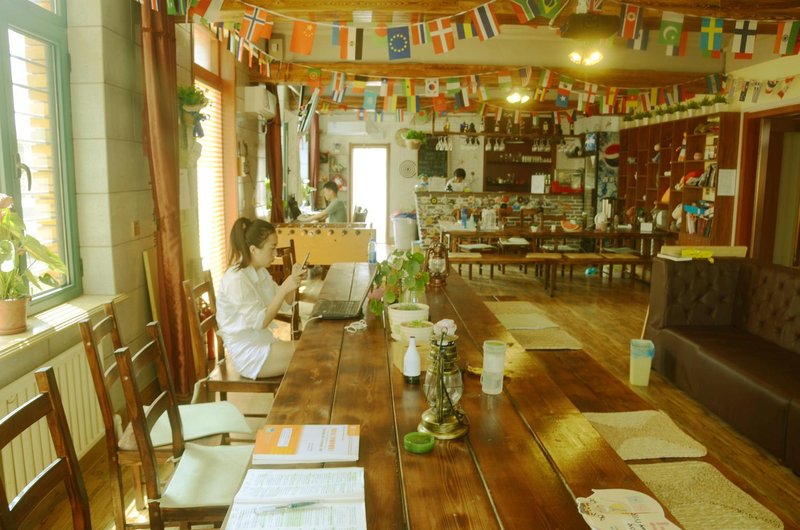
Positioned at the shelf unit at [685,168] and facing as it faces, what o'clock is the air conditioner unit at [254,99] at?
The air conditioner unit is roughly at 12 o'clock from the shelf unit.

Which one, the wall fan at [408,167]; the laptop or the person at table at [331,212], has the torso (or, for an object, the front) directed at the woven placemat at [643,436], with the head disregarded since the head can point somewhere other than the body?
the wall fan

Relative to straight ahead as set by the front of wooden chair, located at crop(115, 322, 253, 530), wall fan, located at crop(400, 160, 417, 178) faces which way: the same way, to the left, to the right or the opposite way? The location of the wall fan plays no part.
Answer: to the right

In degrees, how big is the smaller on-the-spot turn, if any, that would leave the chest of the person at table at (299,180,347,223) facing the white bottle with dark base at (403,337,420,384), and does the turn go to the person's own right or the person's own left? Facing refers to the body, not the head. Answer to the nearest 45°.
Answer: approximately 90° to the person's own left

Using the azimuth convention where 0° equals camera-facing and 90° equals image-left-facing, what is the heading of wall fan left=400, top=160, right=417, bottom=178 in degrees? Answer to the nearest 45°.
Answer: approximately 0°

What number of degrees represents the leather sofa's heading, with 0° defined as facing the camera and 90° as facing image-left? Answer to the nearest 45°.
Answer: approximately 45°

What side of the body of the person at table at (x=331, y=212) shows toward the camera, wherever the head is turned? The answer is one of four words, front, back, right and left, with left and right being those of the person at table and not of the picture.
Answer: left

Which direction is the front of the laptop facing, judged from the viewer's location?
facing to the left of the viewer

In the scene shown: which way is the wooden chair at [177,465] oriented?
to the viewer's right

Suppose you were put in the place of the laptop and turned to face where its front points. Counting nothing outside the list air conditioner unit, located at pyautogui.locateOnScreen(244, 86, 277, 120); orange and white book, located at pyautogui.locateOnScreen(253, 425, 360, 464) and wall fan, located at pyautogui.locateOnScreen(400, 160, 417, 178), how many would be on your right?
2
